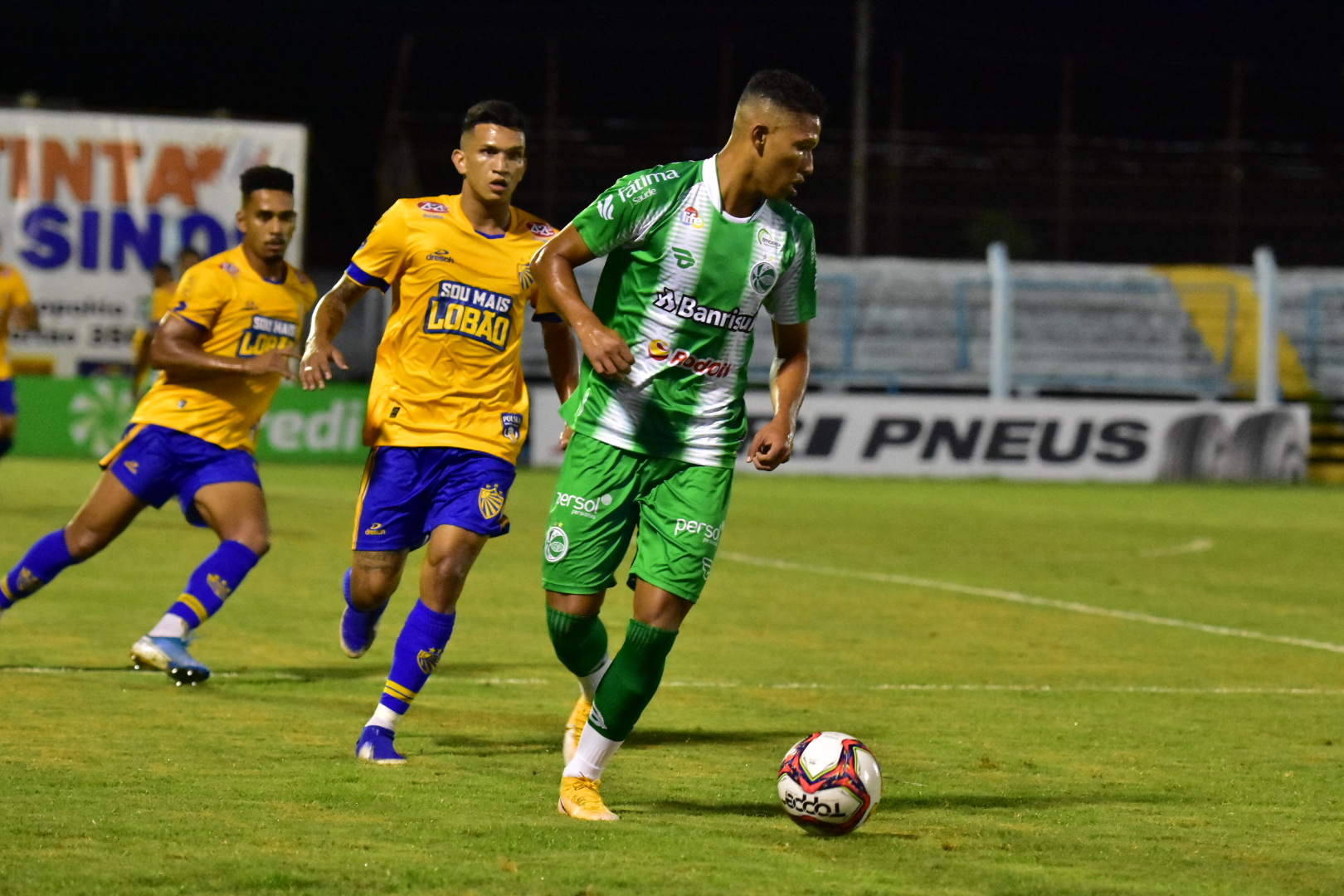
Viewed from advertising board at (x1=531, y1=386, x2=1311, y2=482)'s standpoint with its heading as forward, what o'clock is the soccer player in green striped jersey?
The soccer player in green striped jersey is roughly at 12 o'clock from the advertising board.

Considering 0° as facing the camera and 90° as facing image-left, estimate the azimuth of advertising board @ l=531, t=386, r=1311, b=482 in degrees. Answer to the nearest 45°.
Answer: approximately 0°

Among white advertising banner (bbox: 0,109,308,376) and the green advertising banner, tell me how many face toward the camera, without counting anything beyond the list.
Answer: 2

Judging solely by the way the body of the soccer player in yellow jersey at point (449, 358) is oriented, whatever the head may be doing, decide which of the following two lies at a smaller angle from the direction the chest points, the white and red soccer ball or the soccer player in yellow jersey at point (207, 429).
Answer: the white and red soccer ball

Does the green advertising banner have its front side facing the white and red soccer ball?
yes

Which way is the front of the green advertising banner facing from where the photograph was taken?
facing the viewer

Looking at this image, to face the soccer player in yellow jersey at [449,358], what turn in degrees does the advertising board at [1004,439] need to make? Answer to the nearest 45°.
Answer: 0° — it already faces them

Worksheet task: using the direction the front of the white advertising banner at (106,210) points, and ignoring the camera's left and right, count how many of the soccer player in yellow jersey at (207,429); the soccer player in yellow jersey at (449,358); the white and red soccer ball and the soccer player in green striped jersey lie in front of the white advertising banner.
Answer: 4

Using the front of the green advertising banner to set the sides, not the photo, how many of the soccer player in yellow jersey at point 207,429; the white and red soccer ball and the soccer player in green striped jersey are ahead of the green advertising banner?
3

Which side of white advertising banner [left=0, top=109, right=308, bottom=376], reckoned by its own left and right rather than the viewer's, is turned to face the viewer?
front

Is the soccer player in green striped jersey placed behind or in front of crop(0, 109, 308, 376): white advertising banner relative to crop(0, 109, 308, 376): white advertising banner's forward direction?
in front

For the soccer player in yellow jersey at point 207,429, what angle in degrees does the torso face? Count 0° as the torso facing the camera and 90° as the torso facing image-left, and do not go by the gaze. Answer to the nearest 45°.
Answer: approximately 315°
